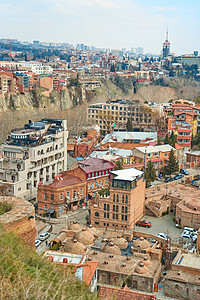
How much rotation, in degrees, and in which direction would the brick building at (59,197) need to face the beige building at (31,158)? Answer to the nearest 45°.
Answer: approximately 180°

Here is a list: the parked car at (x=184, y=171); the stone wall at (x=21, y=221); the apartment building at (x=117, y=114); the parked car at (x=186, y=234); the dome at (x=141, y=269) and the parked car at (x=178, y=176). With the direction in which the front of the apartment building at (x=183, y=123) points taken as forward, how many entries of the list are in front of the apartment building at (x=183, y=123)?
5

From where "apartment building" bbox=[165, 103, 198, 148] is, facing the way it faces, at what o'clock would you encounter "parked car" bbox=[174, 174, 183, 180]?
The parked car is roughly at 12 o'clock from the apartment building.

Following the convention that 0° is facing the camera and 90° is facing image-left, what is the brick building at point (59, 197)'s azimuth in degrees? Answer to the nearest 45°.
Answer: approximately 315°

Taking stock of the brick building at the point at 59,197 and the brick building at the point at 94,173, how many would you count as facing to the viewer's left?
0

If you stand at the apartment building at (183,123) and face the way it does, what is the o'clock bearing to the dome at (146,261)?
The dome is roughly at 12 o'clock from the apartment building.

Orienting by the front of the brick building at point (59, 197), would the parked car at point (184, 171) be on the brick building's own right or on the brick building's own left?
on the brick building's own left

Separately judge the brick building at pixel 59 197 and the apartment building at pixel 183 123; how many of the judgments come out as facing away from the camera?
0

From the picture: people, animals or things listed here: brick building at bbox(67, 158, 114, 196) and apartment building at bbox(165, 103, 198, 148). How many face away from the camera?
0

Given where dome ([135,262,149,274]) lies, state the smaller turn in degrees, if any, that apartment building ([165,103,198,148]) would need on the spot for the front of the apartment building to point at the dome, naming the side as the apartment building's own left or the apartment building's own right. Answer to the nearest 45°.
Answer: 0° — it already faces it

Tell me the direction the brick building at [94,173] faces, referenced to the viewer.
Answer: facing the viewer and to the right of the viewer

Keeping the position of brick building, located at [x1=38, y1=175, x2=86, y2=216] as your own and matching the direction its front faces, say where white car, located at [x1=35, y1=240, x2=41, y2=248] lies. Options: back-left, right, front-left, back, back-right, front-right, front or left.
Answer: front-right

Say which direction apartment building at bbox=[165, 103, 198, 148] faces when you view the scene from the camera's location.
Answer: facing the viewer

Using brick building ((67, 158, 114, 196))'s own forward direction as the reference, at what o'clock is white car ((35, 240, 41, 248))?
The white car is roughly at 2 o'clock from the brick building.

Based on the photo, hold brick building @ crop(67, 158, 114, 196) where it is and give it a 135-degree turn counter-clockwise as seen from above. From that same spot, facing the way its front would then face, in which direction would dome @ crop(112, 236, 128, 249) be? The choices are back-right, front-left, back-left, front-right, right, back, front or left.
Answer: back

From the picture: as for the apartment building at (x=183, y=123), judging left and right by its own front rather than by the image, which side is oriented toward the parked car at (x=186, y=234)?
front

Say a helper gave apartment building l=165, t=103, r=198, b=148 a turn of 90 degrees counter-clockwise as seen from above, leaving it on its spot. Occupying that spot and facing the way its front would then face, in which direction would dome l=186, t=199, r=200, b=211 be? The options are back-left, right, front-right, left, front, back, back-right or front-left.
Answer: right

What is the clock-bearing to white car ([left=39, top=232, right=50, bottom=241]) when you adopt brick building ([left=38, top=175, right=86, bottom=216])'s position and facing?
The white car is roughly at 2 o'clock from the brick building.

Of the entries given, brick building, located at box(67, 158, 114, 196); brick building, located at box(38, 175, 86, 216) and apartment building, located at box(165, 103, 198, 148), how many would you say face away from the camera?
0
